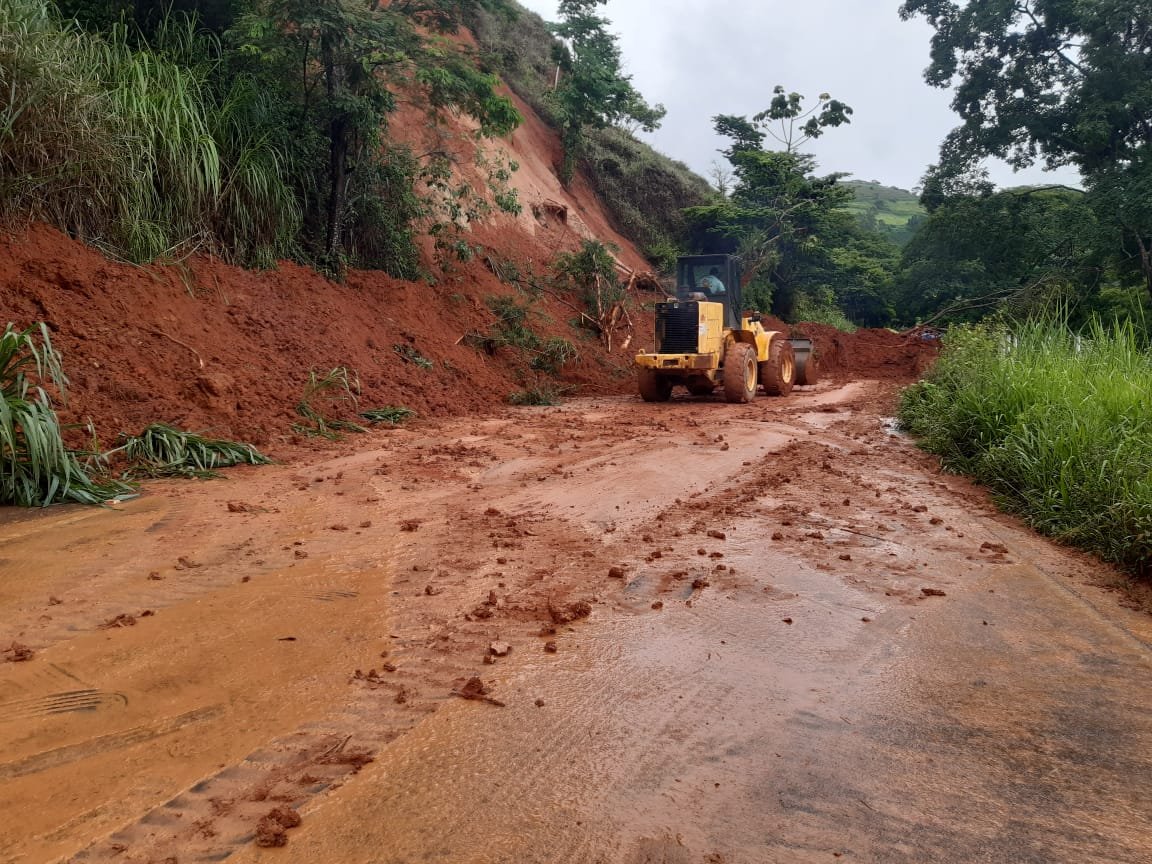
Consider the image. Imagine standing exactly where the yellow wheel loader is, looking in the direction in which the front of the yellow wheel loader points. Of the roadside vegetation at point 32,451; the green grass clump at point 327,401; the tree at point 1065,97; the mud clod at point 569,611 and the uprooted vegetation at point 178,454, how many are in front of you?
1

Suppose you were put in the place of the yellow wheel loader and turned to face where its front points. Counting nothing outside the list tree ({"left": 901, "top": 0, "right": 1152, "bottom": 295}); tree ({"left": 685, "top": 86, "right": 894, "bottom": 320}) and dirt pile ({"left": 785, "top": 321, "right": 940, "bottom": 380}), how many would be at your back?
0

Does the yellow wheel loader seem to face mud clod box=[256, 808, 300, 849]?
no

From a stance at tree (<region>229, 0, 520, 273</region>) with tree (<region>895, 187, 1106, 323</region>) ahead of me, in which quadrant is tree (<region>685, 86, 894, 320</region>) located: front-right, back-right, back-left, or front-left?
front-left

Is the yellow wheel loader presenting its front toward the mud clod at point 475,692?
no

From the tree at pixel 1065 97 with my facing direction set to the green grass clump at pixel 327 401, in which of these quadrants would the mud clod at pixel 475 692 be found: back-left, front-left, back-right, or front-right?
front-left

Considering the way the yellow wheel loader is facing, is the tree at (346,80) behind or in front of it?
behind

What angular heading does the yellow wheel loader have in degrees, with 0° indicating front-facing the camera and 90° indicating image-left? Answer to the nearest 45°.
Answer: approximately 225°

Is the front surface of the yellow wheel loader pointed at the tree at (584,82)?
no

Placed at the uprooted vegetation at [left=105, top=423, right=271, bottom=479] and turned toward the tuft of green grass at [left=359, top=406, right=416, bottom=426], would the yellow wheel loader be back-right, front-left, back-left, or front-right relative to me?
front-right

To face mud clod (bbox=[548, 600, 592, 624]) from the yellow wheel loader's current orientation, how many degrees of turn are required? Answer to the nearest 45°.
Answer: approximately 135° to its right

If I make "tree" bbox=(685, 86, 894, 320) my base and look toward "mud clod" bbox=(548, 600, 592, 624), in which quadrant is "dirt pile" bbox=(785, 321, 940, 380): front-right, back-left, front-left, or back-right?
front-left

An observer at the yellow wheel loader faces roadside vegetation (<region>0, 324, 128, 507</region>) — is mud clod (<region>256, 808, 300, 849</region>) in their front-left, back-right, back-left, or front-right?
front-left

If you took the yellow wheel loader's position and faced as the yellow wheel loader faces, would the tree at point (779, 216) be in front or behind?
in front

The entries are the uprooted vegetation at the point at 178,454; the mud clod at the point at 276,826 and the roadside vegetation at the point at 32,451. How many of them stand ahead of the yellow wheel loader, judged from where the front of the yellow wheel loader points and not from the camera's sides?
0
